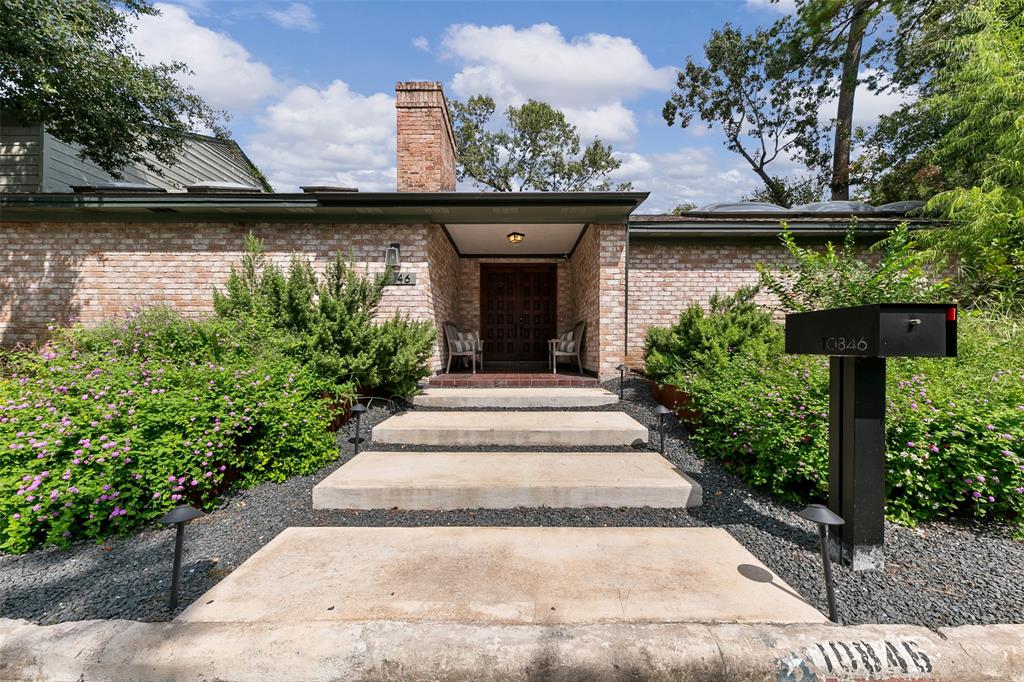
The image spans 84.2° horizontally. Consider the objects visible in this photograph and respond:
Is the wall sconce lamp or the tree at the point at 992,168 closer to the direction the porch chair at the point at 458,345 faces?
the tree

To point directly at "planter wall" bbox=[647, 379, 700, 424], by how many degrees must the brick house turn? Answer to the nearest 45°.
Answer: approximately 45° to its left

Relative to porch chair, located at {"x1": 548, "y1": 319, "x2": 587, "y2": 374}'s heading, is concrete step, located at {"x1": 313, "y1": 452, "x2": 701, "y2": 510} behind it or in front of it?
in front

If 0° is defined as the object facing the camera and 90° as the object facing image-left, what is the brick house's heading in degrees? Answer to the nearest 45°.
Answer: approximately 0°

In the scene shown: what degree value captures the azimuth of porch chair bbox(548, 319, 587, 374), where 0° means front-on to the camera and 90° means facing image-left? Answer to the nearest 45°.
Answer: approximately 45°

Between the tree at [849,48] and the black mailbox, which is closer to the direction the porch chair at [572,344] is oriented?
the black mailbox

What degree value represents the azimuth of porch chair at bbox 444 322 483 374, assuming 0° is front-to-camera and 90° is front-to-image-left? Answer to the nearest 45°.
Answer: approximately 315°

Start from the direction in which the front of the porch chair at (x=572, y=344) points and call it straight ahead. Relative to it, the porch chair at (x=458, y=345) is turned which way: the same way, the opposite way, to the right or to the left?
to the left

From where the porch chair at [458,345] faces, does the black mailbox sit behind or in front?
in front

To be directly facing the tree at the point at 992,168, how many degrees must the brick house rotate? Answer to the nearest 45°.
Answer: approximately 90° to its left
